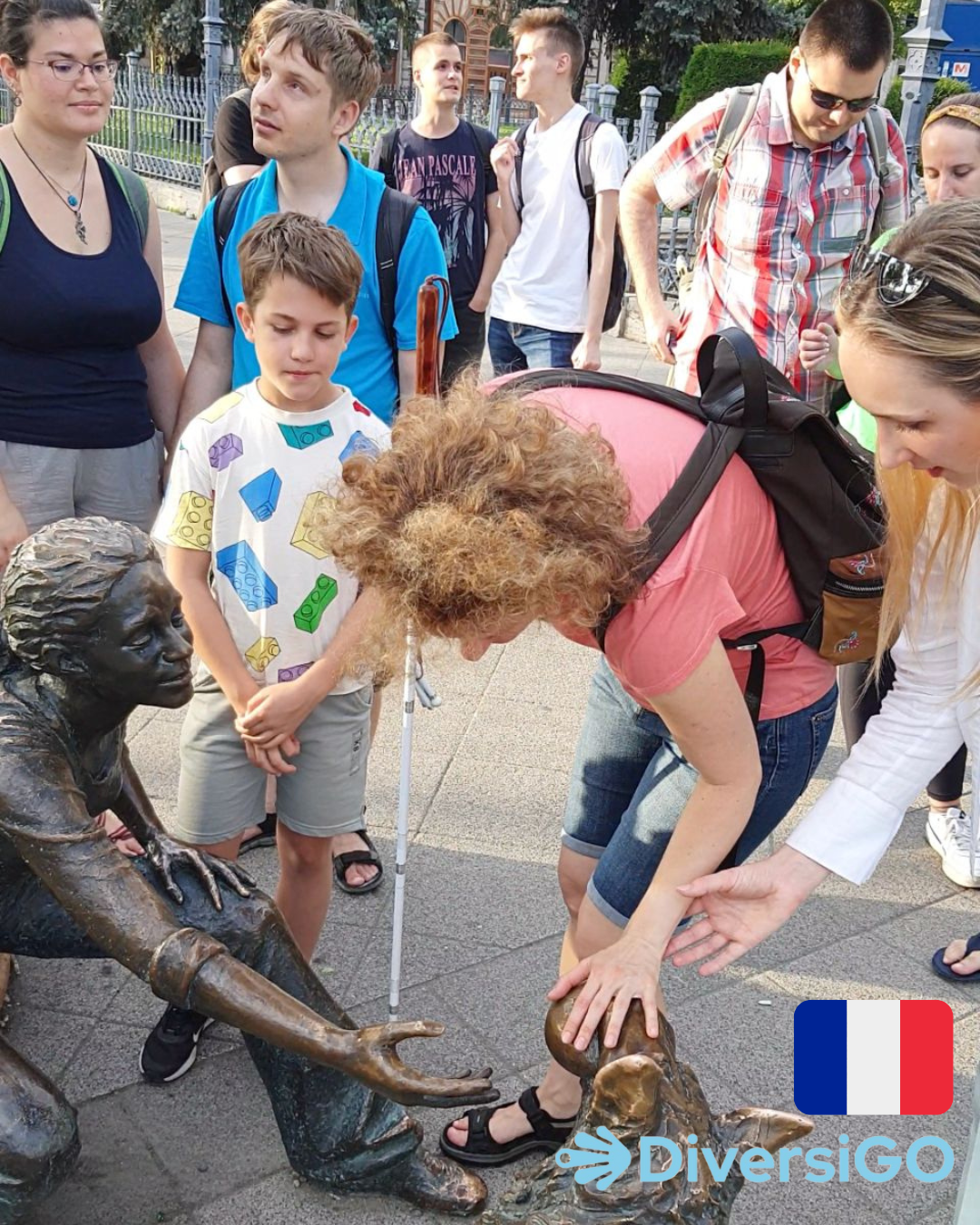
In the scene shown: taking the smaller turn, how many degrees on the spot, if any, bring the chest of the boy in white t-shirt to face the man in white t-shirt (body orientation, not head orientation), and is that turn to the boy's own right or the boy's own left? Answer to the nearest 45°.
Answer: approximately 180°

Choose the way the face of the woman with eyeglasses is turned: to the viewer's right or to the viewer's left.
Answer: to the viewer's right

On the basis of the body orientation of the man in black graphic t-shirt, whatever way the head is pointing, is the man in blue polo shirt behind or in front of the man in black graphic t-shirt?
in front

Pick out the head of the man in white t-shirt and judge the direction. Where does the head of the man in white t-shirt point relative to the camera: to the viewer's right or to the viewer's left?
to the viewer's left

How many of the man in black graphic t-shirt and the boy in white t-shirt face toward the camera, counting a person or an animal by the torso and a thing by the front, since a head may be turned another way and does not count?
2

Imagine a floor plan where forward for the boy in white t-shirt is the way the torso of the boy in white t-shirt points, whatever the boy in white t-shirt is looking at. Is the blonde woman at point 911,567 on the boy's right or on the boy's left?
on the boy's left

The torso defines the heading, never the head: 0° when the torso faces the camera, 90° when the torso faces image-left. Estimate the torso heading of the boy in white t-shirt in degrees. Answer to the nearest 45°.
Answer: approximately 0°

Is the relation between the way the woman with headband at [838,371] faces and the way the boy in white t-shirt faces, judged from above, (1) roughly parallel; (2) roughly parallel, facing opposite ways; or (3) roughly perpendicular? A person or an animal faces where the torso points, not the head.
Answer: roughly perpendicular

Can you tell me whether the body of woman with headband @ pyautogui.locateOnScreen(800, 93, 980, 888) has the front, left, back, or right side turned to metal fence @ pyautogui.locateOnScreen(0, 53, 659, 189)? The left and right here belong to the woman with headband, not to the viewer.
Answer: right

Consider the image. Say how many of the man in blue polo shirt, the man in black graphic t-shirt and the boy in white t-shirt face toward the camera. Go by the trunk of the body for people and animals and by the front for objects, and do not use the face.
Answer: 3

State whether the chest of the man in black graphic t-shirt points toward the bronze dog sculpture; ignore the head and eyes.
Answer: yes
